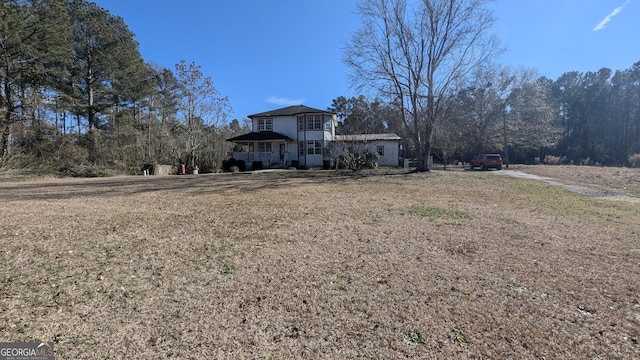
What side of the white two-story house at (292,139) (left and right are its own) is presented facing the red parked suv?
left

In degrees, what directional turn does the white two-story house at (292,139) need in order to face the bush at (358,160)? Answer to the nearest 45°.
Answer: approximately 45° to its left

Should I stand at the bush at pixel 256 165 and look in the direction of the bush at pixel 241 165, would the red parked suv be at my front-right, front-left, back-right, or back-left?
back-left

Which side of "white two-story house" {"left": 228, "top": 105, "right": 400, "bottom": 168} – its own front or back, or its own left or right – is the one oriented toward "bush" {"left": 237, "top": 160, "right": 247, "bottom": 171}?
right

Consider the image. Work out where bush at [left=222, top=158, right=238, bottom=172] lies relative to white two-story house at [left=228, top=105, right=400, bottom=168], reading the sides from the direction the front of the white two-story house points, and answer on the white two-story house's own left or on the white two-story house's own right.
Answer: on the white two-story house's own right

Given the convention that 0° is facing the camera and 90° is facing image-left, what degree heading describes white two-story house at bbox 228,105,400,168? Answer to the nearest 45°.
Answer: approximately 0°
